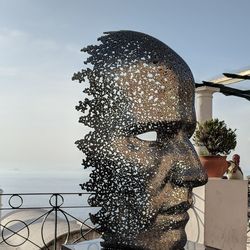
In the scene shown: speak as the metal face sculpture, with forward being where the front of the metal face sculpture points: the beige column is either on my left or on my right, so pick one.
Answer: on my left

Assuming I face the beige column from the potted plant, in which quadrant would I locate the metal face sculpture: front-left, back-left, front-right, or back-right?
back-left

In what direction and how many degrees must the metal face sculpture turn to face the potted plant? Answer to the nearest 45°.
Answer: approximately 90° to its left

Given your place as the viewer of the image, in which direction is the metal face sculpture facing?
facing the viewer and to the right of the viewer

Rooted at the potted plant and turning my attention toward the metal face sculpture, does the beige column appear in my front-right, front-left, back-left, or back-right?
back-right
